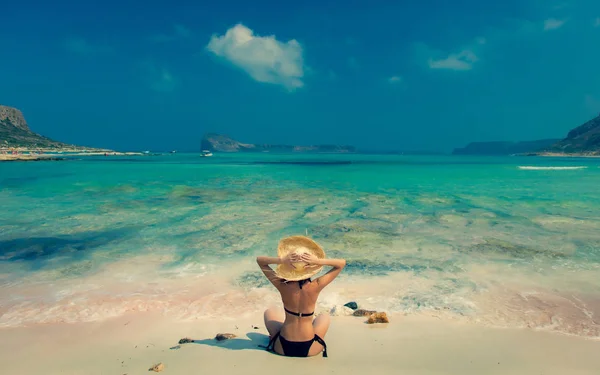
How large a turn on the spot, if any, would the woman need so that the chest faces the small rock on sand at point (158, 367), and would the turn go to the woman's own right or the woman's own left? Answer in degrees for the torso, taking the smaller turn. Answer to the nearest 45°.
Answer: approximately 90° to the woman's own left

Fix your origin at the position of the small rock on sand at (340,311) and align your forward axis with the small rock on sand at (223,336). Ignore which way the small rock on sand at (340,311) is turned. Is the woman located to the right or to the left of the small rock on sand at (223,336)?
left

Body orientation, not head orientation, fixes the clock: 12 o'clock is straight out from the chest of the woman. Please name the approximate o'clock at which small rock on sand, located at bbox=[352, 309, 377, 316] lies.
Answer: The small rock on sand is roughly at 1 o'clock from the woman.

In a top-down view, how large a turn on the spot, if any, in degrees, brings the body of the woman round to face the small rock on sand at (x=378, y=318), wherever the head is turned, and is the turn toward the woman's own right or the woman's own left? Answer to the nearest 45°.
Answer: approximately 45° to the woman's own right

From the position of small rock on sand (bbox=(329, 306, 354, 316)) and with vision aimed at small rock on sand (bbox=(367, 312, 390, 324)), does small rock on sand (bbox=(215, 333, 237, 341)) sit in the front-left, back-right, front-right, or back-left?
back-right

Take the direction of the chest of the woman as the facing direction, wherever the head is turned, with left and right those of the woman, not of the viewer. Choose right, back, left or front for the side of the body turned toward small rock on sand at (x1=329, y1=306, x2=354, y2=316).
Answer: front

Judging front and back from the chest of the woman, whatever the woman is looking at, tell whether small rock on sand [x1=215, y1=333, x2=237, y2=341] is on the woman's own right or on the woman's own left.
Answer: on the woman's own left

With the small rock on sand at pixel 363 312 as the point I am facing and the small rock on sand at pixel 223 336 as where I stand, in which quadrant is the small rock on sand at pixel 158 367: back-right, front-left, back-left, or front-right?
back-right

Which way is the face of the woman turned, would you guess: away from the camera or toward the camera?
away from the camera

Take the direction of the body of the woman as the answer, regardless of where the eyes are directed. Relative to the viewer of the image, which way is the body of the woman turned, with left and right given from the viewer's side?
facing away from the viewer

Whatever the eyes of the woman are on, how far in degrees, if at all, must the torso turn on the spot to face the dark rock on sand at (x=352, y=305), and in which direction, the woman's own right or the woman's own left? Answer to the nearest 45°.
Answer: approximately 45° to the woman's own right
